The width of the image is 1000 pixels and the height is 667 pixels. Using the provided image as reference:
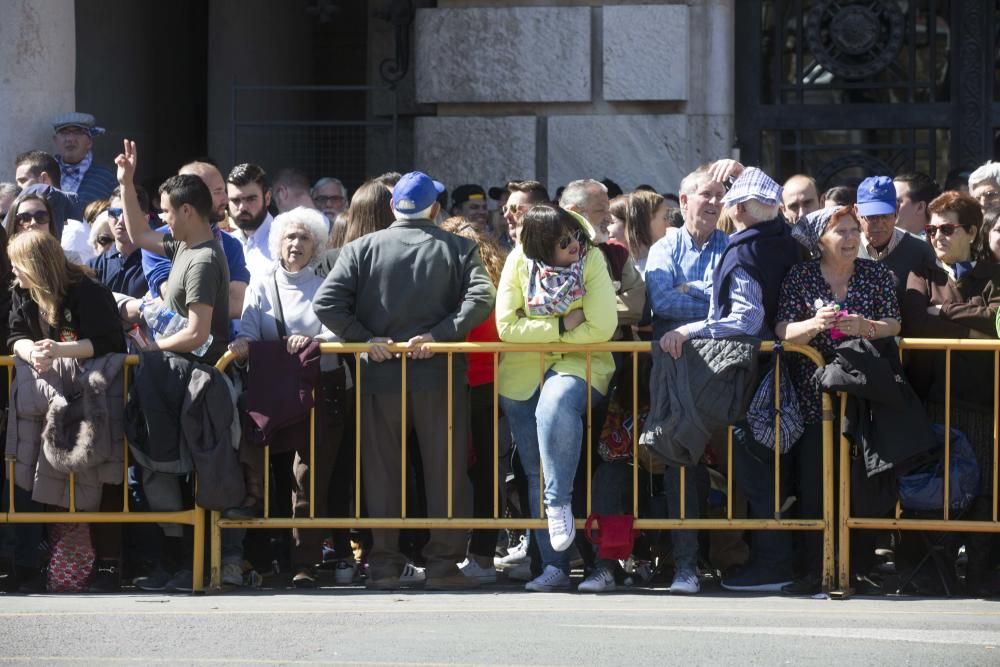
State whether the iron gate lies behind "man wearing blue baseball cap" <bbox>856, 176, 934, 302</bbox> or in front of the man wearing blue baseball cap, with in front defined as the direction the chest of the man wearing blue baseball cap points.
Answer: behind

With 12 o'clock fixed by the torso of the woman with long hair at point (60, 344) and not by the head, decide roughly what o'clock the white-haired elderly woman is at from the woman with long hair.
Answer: The white-haired elderly woman is roughly at 9 o'clock from the woman with long hair.

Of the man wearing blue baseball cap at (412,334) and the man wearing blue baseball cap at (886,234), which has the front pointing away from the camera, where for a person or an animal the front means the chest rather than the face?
the man wearing blue baseball cap at (412,334)

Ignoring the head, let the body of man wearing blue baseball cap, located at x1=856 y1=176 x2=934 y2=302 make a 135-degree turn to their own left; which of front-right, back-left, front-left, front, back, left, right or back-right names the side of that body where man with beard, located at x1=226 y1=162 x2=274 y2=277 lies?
back-left

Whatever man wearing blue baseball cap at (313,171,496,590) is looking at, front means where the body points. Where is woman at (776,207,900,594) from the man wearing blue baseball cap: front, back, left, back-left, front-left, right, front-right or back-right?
right

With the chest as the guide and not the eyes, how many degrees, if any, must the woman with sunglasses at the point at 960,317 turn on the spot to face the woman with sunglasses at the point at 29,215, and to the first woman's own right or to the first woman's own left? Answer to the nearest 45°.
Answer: approximately 45° to the first woman's own right

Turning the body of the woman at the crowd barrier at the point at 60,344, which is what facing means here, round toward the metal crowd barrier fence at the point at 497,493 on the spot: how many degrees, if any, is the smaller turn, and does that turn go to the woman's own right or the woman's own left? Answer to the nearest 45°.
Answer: approximately 90° to the woman's own left

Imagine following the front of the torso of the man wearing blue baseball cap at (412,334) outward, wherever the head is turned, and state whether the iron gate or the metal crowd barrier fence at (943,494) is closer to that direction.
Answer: the iron gate

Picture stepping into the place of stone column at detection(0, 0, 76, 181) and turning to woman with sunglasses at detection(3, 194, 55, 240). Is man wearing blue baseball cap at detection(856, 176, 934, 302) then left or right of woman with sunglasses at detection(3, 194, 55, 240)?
left

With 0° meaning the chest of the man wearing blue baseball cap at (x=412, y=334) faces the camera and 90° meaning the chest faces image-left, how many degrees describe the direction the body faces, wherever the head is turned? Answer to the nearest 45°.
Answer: approximately 180°

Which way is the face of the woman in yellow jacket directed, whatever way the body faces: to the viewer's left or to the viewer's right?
to the viewer's right

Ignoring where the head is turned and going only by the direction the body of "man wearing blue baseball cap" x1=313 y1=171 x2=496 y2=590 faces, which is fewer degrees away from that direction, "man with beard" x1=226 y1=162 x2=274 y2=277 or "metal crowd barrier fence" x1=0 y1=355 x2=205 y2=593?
the man with beard

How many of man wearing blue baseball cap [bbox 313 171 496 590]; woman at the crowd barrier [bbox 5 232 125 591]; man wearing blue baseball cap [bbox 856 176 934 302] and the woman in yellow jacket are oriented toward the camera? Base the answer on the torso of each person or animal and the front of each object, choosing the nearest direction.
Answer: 3

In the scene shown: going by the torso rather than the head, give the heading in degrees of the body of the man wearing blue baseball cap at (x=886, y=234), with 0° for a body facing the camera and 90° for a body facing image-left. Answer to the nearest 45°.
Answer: approximately 0°
